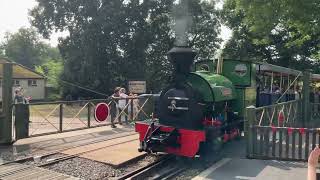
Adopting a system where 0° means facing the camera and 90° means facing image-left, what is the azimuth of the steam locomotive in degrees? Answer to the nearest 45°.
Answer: approximately 45°

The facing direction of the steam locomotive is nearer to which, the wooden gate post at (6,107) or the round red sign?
the wooden gate post

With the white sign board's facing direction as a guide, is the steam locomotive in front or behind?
in front

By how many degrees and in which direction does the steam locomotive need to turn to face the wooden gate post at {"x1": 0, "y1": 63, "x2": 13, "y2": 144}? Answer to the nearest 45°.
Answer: approximately 45° to its right

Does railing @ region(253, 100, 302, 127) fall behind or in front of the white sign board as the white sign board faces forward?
in front

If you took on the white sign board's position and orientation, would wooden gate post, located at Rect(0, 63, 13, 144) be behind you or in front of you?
in front

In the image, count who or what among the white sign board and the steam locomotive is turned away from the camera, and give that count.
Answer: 0

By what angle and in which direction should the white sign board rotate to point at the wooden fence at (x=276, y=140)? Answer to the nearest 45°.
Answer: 0° — it already faces it

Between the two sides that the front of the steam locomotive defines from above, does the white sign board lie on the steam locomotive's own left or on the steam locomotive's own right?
on the steam locomotive's own right

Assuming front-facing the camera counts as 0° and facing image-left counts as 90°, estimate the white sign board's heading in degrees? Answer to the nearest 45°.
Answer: approximately 0°
